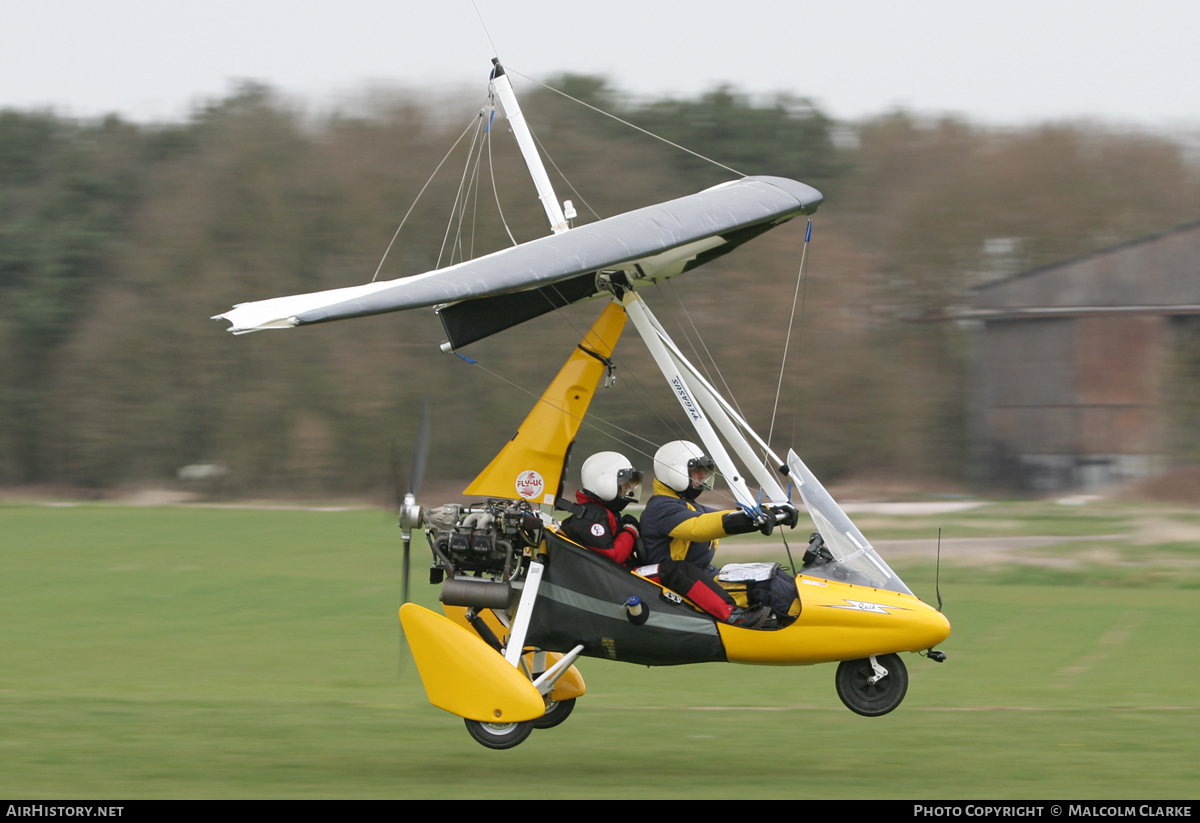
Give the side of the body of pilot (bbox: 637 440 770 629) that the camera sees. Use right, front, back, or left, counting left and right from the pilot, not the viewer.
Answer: right

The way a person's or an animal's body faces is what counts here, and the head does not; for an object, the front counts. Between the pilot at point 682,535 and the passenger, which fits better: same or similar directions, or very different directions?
same or similar directions

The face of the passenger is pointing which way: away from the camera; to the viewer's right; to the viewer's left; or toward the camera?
to the viewer's right

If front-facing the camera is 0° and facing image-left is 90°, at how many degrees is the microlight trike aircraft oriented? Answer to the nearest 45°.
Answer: approximately 270°

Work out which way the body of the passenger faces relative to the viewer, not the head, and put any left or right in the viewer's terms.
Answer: facing to the right of the viewer

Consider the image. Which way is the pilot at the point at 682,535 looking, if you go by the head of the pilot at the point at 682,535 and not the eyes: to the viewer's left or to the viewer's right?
to the viewer's right
